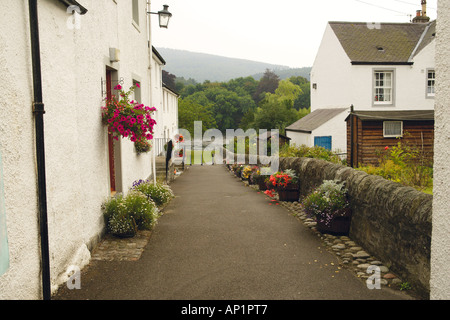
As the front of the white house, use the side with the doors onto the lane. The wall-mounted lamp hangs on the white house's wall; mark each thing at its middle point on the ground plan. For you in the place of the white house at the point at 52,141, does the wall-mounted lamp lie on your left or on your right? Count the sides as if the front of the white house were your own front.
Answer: on your left

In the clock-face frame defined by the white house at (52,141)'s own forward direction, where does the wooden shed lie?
The wooden shed is roughly at 11 o'clock from the white house.

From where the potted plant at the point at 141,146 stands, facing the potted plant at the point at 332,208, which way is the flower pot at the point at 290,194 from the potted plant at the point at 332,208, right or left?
left

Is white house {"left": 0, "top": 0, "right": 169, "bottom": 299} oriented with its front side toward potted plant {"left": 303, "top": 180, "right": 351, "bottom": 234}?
yes

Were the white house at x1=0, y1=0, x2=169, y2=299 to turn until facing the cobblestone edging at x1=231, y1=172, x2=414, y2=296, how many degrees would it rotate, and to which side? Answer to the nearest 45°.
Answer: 0° — it already faces it

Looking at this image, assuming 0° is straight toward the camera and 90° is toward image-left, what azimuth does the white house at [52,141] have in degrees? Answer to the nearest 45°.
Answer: approximately 270°

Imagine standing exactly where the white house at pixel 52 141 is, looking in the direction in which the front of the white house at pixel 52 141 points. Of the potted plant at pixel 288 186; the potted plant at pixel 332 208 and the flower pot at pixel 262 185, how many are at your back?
0

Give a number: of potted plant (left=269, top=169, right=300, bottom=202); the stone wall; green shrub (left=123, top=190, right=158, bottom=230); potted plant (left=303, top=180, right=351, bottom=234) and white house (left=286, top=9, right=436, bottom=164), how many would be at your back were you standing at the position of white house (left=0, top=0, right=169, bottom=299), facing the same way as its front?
0

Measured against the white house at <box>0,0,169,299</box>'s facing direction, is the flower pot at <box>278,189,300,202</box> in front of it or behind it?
in front

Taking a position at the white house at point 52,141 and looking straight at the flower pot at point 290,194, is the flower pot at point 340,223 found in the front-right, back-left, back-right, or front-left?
front-right

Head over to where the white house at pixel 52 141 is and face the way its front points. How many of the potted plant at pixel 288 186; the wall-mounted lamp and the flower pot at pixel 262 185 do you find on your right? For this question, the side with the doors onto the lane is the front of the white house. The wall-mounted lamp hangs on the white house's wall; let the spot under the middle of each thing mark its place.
0

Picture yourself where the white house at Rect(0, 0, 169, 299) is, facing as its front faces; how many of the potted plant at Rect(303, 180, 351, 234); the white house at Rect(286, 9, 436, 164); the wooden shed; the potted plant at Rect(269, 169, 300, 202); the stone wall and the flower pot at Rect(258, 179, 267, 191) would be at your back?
0
